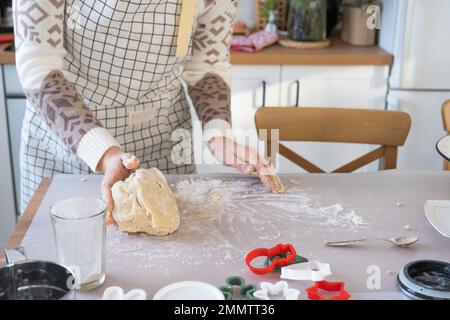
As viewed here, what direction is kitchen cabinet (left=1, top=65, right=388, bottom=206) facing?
toward the camera

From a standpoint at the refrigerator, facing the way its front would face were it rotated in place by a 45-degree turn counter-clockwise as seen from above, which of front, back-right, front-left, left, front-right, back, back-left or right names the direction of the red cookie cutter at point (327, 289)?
front-right

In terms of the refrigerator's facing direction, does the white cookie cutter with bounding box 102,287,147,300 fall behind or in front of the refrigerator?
in front

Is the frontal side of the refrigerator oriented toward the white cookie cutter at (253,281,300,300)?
yes

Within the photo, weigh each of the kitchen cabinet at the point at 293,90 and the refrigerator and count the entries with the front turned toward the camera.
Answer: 2

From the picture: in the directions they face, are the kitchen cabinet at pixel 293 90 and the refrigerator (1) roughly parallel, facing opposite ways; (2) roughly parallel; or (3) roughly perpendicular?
roughly parallel

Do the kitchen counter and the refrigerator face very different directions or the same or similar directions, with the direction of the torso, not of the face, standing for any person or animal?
same or similar directions

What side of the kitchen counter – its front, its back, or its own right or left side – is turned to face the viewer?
front

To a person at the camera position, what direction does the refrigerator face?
facing the viewer

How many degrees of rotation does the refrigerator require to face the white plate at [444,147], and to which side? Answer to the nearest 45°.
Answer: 0° — it already faces it

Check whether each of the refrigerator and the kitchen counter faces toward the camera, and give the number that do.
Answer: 2

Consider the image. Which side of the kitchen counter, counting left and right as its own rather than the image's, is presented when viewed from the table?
front

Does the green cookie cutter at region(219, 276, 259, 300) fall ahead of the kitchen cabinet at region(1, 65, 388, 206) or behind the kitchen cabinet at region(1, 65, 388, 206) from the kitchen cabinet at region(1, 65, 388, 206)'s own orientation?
ahead

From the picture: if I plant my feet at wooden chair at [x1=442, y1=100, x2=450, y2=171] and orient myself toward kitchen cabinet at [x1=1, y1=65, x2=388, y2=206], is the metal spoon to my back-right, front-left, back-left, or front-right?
back-left

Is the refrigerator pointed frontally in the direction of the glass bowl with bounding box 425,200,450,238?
yes

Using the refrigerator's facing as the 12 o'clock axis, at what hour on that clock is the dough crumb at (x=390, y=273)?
The dough crumb is roughly at 12 o'clock from the refrigerator.

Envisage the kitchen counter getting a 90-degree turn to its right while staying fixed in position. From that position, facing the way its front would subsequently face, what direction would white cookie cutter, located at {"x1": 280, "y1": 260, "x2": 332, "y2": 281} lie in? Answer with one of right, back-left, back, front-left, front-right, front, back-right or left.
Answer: left
